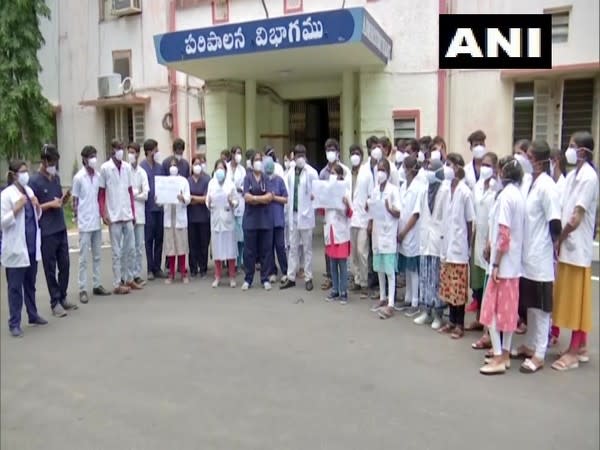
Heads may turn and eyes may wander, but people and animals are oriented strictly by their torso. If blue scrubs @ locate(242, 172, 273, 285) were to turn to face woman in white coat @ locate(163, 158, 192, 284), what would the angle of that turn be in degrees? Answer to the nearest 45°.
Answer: approximately 90° to its right

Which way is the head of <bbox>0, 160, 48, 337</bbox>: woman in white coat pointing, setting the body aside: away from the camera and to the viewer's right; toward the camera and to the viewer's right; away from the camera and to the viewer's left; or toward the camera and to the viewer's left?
toward the camera and to the viewer's right

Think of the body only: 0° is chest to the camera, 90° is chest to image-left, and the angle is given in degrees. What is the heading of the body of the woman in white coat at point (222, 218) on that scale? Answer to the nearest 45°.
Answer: approximately 0°

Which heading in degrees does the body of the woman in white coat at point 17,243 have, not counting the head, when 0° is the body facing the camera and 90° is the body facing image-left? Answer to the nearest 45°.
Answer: approximately 315°

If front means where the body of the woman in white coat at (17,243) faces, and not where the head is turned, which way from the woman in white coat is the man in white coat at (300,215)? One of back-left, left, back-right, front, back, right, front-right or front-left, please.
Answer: left

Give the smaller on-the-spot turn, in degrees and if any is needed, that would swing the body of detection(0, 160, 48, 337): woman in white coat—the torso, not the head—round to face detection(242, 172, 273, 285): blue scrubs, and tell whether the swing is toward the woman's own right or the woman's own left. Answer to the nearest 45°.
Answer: approximately 90° to the woman's own left

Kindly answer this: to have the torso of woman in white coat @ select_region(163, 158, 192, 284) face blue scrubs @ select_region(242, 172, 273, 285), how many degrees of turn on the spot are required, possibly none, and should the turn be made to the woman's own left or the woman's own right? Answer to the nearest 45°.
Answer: approximately 45° to the woman's own left

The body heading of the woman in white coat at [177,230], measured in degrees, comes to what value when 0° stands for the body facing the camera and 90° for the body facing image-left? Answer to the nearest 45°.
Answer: approximately 0°
